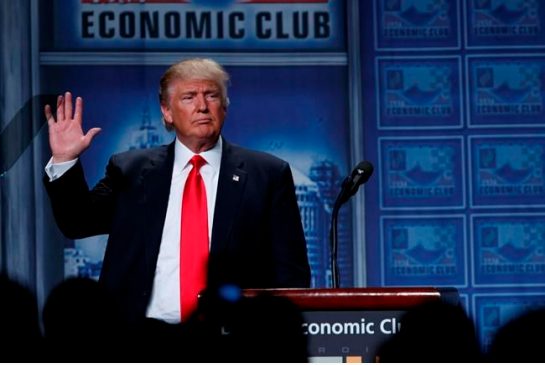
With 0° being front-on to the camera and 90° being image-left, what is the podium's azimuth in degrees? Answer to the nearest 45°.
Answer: approximately 0°

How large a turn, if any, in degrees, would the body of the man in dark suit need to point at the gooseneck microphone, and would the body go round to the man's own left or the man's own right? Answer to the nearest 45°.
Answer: approximately 45° to the man's own left

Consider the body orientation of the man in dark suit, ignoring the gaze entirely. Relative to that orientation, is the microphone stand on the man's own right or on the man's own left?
on the man's own left

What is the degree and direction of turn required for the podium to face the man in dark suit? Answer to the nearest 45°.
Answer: approximately 135° to its right

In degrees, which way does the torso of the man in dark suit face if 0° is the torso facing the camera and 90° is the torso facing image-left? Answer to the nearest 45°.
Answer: approximately 0°

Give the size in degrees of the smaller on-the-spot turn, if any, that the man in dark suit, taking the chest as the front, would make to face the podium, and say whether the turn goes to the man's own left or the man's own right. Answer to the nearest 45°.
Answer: approximately 45° to the man's own left

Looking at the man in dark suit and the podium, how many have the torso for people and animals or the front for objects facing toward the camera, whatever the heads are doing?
2
